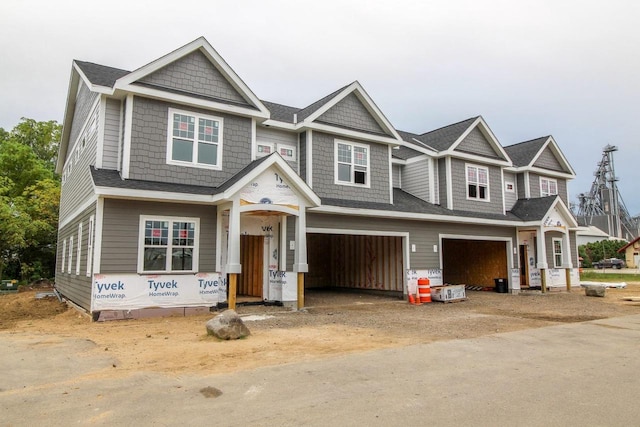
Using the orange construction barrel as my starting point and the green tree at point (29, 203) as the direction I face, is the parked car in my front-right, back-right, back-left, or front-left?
back-right

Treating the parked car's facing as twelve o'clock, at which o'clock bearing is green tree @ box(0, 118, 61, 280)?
The green tree is roughly at 10 o'clock from the parked car.

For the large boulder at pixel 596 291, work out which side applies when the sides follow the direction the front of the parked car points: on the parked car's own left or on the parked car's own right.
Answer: on the parked car's own left

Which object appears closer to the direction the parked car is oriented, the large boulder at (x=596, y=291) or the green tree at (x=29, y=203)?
the green tree

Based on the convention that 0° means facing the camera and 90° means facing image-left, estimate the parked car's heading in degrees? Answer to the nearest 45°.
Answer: approximately 90°

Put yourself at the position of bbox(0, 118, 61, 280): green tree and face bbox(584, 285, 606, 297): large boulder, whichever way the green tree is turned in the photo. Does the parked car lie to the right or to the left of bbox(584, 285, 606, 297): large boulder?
left

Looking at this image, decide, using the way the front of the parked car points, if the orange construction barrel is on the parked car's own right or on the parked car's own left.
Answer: on the parked car's own left
